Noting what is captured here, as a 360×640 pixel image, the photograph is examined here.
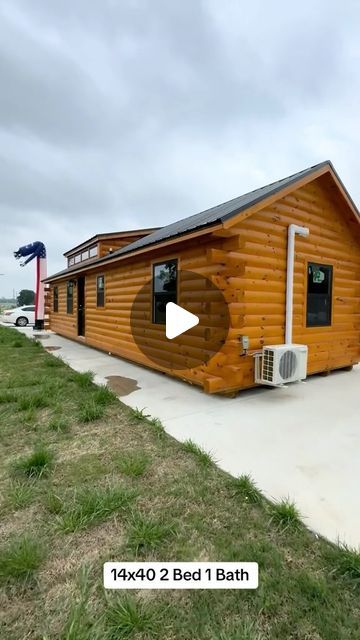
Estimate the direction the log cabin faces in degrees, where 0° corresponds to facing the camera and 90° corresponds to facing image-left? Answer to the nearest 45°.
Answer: approximately 45°

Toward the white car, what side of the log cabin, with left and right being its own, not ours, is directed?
right

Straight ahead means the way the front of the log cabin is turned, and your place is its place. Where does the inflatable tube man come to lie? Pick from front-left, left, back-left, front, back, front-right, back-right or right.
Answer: right
